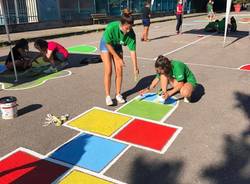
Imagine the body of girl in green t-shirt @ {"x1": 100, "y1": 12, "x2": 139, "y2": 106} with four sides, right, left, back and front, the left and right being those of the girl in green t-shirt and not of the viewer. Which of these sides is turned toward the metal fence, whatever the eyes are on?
back

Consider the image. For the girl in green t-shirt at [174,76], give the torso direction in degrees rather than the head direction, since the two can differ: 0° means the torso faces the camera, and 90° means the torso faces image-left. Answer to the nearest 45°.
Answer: approximately 45°

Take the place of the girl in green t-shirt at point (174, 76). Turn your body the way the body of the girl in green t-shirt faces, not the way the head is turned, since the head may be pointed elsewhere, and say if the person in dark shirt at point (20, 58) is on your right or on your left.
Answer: on your right

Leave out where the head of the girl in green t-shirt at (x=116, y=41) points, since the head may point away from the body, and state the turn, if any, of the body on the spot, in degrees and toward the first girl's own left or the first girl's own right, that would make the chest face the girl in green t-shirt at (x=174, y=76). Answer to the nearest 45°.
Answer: approximately 45° to the first girl's own left

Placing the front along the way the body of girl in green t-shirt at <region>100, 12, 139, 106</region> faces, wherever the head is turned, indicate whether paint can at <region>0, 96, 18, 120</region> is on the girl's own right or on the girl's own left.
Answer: on the girl's own right

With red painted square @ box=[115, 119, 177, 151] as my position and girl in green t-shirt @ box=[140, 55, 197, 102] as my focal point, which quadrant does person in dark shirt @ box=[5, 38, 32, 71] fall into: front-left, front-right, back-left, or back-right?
front-left

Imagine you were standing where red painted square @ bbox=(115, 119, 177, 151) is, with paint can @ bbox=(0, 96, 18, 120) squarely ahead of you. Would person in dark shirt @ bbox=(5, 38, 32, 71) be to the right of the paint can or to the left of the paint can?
right

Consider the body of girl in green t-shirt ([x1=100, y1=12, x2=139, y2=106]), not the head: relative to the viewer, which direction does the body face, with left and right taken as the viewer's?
facing the viewer and to the right of the viewer

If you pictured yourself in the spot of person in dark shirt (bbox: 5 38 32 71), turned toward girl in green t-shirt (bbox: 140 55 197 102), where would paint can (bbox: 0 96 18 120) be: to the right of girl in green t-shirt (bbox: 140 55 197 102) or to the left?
right

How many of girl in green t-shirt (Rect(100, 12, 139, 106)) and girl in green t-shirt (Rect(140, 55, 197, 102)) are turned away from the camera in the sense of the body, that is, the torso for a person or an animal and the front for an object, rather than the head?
0

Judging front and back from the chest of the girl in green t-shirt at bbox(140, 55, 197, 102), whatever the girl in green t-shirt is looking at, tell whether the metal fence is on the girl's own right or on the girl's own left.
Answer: on the girl's own right

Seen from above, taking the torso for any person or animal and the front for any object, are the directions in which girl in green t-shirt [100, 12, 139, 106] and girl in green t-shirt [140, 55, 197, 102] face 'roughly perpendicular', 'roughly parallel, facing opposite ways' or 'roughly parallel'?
roughly perpendicular
